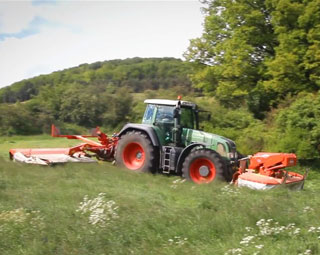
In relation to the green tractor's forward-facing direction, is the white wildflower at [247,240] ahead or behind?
ahead

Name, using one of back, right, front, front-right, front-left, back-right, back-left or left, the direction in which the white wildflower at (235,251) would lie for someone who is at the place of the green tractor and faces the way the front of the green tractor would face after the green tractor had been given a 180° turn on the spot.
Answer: back-left

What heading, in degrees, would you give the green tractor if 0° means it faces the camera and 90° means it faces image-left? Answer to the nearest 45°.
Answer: approximately 315°

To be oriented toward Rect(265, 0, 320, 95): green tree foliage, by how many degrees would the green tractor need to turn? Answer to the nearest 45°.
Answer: approximately 90° to its left

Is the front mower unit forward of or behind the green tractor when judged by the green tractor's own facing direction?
forward

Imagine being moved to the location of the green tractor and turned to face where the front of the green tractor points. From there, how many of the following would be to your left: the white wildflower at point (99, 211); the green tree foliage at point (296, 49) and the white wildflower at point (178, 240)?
1

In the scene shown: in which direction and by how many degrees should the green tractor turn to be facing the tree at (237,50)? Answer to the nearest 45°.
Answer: approximately 135° to its left

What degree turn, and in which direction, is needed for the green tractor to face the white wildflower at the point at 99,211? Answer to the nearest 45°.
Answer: approximately 45° to its right

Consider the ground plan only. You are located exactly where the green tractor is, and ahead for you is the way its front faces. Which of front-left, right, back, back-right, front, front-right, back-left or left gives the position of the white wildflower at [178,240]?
front-right

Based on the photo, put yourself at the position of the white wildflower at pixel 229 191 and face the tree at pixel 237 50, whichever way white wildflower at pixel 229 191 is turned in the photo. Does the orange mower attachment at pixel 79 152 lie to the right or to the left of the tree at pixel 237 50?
left
